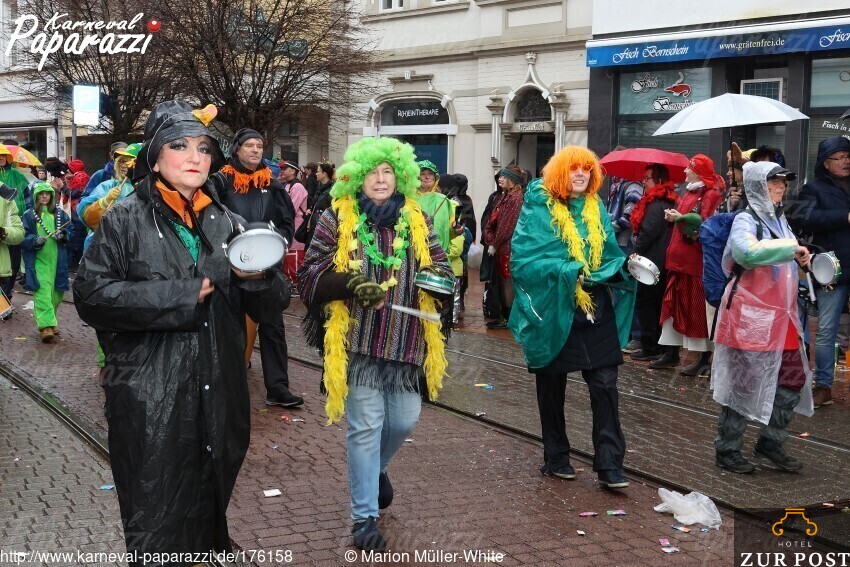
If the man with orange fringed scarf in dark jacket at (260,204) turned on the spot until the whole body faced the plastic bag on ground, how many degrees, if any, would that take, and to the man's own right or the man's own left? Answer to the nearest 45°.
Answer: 0° — they already face it

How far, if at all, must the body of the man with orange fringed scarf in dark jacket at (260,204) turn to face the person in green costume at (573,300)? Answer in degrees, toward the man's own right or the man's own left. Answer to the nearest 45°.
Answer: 0° — they already face them

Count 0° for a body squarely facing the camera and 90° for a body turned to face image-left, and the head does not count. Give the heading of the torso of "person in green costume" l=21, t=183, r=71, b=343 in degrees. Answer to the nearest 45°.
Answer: approximately 0°

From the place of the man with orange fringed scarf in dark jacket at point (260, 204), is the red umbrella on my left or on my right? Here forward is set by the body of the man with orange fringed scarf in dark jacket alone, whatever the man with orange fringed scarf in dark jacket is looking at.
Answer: on my left

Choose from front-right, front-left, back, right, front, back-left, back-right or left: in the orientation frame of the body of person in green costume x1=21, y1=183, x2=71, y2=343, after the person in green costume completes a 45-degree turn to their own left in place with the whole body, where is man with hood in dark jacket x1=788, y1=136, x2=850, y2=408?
front

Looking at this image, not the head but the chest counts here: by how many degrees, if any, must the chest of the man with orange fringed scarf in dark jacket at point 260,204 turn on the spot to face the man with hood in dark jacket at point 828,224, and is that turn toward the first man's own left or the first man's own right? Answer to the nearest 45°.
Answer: approximately 45° to the first man's own left

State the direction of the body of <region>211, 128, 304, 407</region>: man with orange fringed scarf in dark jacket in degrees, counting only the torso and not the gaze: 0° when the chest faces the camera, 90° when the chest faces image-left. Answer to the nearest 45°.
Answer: approximately 315°

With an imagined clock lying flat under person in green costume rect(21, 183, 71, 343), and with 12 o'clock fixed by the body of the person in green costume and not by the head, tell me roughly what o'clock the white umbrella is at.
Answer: The white umbrella is roughly at 10 o'clock from the person in green costume.

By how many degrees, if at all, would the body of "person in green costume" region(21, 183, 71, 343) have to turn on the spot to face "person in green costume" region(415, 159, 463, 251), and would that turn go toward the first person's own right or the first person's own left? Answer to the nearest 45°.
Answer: approximately 45° to the first person's own left
